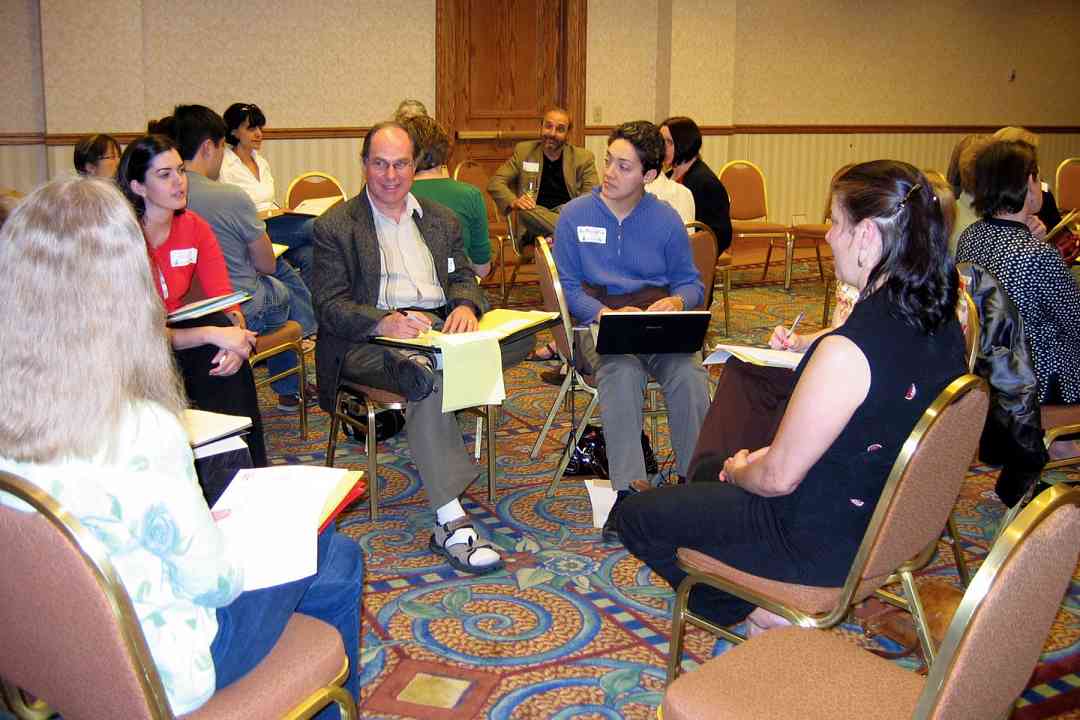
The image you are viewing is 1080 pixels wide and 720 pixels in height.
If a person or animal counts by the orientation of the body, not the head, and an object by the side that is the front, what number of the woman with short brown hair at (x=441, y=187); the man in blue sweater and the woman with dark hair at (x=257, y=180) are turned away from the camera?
1

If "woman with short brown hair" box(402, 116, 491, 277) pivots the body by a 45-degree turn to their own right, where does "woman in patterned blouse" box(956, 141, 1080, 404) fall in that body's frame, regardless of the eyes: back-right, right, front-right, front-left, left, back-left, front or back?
right

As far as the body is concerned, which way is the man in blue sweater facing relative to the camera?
toward the camera

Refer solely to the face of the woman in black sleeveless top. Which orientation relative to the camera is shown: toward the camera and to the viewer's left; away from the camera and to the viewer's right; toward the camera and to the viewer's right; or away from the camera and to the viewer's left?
away from the camera and to the viewer's left

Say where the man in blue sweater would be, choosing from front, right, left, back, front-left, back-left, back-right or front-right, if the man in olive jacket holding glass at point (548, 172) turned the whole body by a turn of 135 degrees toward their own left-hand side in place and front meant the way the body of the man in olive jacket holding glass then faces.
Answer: back-right

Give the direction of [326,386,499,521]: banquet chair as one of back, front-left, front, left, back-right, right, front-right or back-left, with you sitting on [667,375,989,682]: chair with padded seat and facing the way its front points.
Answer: front

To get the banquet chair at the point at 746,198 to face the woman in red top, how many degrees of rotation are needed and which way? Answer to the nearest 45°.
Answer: approximately 45° to its right

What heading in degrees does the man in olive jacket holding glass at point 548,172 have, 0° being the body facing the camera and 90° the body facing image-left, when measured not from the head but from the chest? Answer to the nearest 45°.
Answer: approximately 0°

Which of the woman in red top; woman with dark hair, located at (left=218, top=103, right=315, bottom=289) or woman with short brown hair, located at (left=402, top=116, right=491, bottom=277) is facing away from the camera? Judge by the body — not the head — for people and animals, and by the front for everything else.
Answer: woman with short brown hair, located at (left=402, top=116, right=491, bottom=277)

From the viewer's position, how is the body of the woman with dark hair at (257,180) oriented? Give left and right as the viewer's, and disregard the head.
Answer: facing the viewer and to the right of the viewer

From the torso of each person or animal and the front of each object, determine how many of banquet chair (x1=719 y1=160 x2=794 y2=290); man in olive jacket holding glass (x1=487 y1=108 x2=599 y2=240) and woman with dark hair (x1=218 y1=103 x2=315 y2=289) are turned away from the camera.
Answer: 0

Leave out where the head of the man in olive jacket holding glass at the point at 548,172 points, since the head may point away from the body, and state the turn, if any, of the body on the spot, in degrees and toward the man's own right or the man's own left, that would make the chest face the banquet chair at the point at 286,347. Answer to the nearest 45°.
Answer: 0° — they already face it

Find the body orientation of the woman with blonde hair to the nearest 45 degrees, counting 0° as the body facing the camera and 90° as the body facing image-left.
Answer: approximately 225°

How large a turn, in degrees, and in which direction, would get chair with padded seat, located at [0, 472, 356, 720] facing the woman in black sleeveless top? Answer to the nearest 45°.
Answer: approximately 45° to its right

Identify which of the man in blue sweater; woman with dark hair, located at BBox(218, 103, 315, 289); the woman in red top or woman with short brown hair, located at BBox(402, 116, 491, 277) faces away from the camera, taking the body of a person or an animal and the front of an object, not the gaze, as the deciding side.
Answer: woman with short brown hair, located at BBox(402, 116, 491, 277)
